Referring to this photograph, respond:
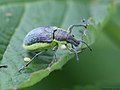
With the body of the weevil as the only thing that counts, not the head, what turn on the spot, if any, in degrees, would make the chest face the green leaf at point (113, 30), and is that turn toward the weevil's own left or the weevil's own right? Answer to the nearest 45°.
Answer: approximately 45° to the weevil's own left

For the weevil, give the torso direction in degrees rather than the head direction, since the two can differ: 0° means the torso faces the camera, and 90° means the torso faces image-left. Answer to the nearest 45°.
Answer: approximately 270°
